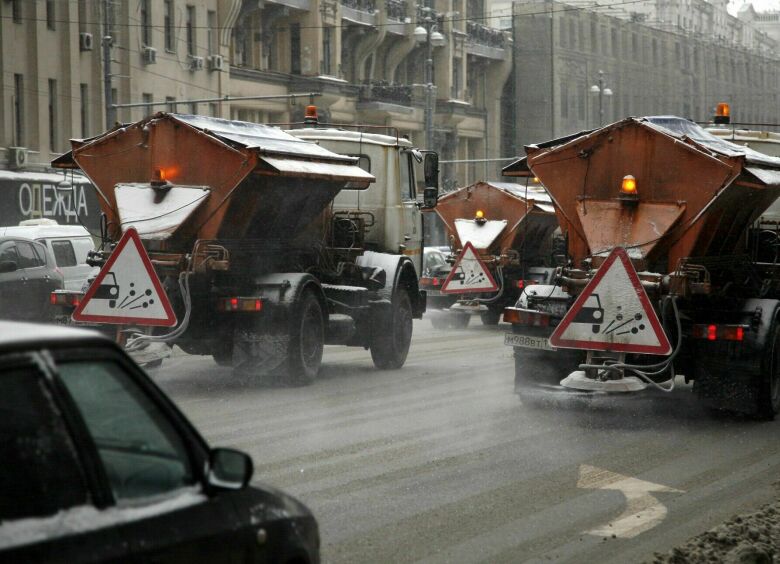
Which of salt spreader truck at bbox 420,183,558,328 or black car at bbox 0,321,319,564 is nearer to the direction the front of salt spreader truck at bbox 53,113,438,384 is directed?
the salt spreader truck

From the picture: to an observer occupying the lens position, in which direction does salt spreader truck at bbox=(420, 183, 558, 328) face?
facing away from the viewer and to the right of the viewer

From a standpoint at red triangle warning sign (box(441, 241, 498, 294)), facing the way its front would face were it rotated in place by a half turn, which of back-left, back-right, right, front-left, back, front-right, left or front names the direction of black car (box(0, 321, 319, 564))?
back

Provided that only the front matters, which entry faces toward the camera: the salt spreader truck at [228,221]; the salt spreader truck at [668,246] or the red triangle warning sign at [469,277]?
the red triangle warning sign

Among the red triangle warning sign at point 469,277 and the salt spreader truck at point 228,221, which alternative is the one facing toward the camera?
the red triangle warning sign

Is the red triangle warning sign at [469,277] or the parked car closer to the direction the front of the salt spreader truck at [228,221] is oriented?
the red triangle warning sign

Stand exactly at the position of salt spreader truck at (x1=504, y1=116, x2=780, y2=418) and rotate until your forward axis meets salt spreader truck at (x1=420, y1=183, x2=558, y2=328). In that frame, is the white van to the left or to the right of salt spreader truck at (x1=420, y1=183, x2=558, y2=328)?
left

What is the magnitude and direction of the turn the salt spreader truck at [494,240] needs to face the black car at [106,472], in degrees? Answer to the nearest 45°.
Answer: approximately 135° to its right

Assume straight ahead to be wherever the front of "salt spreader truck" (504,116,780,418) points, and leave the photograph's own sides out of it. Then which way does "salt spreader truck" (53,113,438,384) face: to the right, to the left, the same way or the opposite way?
the same way

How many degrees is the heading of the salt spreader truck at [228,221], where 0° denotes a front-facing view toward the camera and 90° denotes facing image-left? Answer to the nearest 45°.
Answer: approximately 225°

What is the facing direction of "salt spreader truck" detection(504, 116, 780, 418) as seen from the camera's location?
facing away from the viewer and to the right of the viewer

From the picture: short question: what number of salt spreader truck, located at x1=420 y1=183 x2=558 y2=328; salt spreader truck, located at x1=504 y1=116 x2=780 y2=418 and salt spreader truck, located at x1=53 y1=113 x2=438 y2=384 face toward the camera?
0

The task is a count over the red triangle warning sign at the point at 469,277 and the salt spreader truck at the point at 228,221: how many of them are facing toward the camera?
1

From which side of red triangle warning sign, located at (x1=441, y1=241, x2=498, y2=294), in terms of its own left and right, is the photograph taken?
front

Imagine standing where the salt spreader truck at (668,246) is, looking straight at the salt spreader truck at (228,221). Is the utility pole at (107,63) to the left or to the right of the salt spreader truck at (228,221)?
right

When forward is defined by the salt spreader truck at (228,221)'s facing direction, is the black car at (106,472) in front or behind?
behind

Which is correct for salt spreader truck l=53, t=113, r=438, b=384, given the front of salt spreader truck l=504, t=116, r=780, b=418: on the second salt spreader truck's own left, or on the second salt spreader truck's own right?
on the second salt spreader truck's own left
